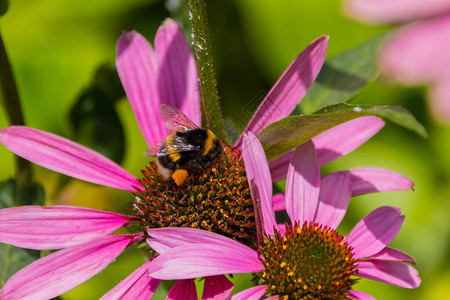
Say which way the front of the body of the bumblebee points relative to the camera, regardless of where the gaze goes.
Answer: to the viewer's right
